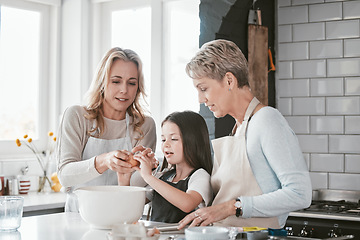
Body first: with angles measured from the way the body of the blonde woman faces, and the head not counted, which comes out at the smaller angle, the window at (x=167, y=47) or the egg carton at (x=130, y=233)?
the egg carton

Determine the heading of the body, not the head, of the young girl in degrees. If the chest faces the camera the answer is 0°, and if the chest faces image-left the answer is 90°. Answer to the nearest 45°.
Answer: approximately 45°

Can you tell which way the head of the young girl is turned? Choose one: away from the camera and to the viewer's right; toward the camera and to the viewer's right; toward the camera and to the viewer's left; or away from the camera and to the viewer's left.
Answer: toward the camera and to the viewer's left

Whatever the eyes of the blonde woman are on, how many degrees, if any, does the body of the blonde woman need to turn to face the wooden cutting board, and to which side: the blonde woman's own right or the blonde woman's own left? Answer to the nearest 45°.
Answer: approximately 90° to the blonde woman's own left

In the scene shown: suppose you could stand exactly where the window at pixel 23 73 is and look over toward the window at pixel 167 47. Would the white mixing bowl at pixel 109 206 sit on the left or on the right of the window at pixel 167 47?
right

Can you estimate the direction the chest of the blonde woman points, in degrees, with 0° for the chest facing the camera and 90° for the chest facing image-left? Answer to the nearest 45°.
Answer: approximately 315°

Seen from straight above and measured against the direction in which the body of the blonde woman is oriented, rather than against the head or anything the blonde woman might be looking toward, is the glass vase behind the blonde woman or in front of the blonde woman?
behind

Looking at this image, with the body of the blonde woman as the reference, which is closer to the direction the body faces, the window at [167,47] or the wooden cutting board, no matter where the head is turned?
the wooden cutting board

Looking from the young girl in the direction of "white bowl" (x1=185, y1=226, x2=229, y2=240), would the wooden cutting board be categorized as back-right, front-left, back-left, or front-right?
back-left

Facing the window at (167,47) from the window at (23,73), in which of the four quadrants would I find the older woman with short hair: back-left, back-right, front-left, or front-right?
front-right

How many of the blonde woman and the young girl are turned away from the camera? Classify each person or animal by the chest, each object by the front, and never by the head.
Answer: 0

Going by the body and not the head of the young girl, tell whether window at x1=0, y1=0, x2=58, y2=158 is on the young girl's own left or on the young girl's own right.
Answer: on the young girl's own right

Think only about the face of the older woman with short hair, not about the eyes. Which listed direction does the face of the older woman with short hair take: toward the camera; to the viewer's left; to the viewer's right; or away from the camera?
to the viewer's left

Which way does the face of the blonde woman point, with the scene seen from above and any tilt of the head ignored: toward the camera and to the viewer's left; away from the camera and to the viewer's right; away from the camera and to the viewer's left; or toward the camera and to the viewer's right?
toward the camera and to the viewer's right
